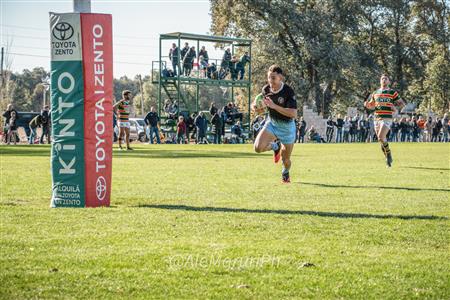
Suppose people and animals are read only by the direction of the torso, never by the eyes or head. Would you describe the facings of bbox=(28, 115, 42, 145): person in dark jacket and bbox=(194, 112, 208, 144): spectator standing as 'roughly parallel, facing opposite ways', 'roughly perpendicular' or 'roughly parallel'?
roughly perpendicular

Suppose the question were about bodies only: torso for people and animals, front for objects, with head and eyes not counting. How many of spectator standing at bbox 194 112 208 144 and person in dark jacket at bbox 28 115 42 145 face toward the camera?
1

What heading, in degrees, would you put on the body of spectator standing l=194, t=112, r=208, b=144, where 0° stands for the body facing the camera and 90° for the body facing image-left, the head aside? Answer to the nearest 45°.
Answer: approximately 0°

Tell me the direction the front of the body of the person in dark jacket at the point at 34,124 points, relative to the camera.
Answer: to the viewer's right

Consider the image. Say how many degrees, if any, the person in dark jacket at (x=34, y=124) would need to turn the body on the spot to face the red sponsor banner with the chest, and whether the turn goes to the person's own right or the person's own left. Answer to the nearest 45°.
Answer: approximately 90° to the person's own right

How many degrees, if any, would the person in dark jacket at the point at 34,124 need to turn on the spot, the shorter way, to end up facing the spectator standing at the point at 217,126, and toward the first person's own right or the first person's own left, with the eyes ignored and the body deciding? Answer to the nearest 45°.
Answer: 0° — they already face them

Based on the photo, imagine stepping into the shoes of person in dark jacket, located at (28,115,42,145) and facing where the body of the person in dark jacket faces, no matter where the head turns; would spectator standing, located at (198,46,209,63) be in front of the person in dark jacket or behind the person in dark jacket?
in front

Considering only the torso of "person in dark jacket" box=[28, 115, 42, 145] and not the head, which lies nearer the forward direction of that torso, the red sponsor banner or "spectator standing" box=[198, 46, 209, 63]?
the spectator standing

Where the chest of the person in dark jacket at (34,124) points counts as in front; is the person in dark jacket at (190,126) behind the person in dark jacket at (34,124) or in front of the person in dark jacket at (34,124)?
in front

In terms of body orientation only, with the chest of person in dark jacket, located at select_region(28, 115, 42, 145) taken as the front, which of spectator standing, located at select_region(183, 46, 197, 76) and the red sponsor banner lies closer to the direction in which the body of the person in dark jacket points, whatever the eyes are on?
the spectator standing
